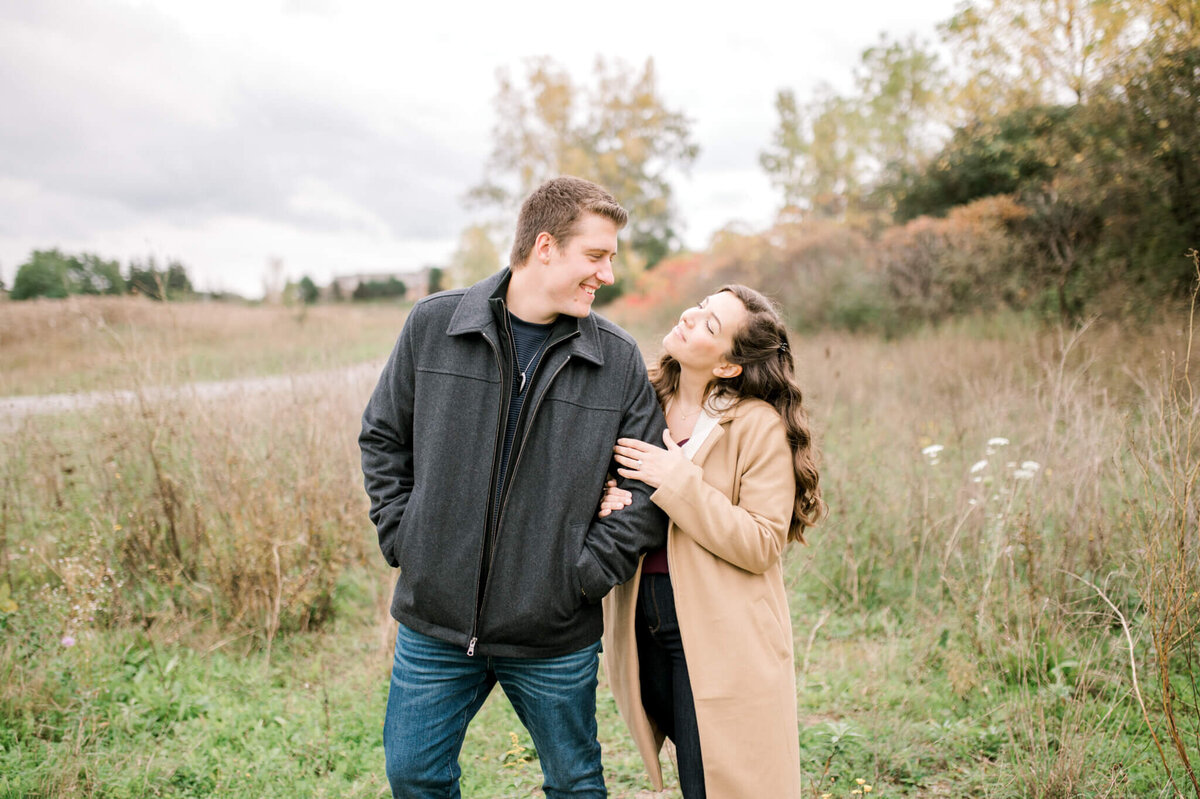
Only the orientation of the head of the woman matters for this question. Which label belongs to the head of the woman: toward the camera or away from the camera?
toward the camera

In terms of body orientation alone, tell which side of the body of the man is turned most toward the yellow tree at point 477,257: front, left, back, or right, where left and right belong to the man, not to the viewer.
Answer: back

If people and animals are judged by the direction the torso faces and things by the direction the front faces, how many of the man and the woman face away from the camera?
0

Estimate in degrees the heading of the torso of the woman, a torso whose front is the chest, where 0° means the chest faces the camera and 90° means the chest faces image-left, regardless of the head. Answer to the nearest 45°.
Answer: approximately 45°

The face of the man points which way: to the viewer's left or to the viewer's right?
to the viewer's right

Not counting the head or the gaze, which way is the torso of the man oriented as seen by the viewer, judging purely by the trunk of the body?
toward the camera

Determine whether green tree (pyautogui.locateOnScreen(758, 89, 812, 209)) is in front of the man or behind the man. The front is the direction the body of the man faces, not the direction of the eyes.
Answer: behind

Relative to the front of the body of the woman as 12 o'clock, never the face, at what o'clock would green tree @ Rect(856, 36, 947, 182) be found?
The green tree is roughly at 5 o'clock from the woman.

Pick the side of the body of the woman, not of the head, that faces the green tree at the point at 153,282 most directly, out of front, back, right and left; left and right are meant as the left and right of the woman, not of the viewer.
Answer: right

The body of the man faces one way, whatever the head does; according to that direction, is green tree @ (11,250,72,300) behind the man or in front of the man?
behind
